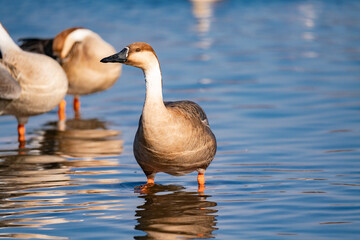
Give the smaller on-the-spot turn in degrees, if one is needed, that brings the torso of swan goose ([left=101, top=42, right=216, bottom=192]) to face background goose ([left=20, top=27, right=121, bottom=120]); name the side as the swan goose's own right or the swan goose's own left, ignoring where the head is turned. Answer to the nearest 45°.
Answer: approximately 135° to the swan goose's own right

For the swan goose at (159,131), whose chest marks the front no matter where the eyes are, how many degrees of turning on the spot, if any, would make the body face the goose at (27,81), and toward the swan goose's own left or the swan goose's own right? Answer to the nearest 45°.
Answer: approximately 90° to the swan goose's own right

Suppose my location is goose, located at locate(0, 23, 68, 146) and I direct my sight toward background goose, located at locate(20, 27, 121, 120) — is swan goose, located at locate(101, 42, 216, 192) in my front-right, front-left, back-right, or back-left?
back-right
